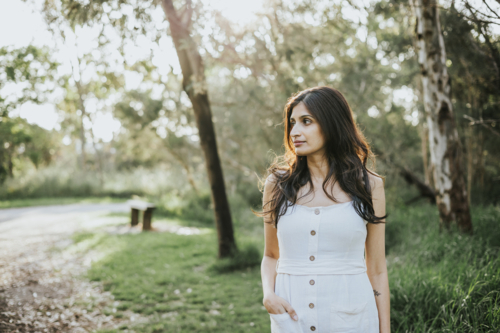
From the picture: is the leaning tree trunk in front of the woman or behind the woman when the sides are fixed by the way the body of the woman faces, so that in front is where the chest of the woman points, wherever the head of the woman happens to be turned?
behind

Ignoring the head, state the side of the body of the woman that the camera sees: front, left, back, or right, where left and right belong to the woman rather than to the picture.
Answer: front

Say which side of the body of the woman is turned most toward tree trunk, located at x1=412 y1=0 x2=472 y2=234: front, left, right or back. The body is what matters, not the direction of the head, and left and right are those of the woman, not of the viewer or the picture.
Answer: back

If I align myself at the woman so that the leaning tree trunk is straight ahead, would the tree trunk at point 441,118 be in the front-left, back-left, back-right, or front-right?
front-right

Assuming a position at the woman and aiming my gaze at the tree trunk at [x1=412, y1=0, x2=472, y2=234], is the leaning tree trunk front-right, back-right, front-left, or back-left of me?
front-left

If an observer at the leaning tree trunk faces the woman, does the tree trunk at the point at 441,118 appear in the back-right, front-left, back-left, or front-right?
back-left
